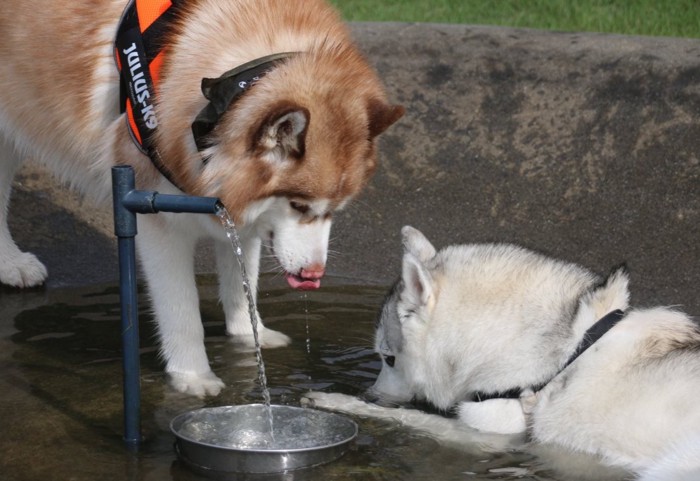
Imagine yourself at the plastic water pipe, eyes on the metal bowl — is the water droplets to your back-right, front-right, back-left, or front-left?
front-left

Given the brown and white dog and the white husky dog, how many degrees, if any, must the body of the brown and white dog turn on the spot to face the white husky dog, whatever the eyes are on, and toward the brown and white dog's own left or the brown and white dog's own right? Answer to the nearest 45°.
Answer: approximately 45° to the brown and white dog's own left

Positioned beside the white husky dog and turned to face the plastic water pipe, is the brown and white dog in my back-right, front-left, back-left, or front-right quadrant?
front-right

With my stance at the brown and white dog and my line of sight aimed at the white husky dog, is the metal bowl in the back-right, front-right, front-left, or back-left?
front-right
